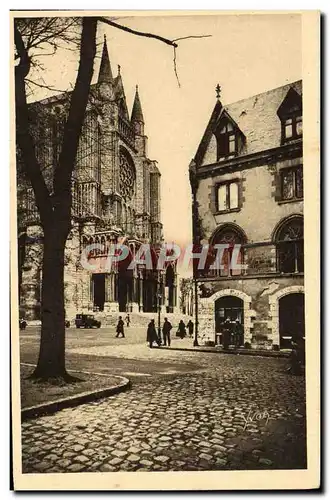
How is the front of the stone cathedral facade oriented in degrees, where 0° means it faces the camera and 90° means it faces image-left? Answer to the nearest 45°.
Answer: approximately 315°
